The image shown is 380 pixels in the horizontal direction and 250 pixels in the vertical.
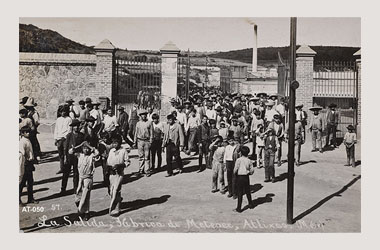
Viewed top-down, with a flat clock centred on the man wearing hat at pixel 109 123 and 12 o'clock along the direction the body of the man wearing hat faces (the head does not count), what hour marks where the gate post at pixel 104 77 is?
The gate post is roughly at 6 o'clock from the man wearing hat.

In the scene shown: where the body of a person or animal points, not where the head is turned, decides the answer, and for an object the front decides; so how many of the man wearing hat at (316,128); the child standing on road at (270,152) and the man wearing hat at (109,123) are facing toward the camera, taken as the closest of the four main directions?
3

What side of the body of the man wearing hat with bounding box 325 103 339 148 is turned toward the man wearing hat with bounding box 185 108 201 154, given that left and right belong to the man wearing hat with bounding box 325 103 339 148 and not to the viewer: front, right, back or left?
right

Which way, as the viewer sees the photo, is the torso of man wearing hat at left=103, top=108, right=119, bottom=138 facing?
toward the camera

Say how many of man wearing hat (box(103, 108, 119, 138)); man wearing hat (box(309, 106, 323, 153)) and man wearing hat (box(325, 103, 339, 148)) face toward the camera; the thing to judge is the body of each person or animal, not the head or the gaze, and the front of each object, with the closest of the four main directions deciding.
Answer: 3

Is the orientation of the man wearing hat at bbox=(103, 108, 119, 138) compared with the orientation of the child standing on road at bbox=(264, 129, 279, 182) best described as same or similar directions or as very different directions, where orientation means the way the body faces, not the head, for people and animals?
same or similar directions

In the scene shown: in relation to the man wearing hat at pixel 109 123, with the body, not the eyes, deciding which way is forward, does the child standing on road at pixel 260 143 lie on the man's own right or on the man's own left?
on the man's own left

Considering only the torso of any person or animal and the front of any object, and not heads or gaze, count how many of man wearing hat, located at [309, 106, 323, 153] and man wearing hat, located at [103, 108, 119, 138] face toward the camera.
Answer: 2

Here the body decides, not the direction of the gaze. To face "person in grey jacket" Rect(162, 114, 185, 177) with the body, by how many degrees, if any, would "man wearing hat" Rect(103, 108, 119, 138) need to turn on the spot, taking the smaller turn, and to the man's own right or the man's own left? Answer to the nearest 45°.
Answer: approximately 45° to the man's own left

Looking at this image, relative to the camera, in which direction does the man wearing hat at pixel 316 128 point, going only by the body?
toward the camera

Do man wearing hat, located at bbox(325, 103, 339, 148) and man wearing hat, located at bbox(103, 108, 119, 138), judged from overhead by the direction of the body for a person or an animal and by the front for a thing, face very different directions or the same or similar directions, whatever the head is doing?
same or similar directions

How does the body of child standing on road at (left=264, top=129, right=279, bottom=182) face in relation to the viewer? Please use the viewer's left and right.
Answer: facing the viewer

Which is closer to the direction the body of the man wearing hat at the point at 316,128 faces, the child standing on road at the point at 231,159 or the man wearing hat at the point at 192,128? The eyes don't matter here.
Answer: the child standing on road
